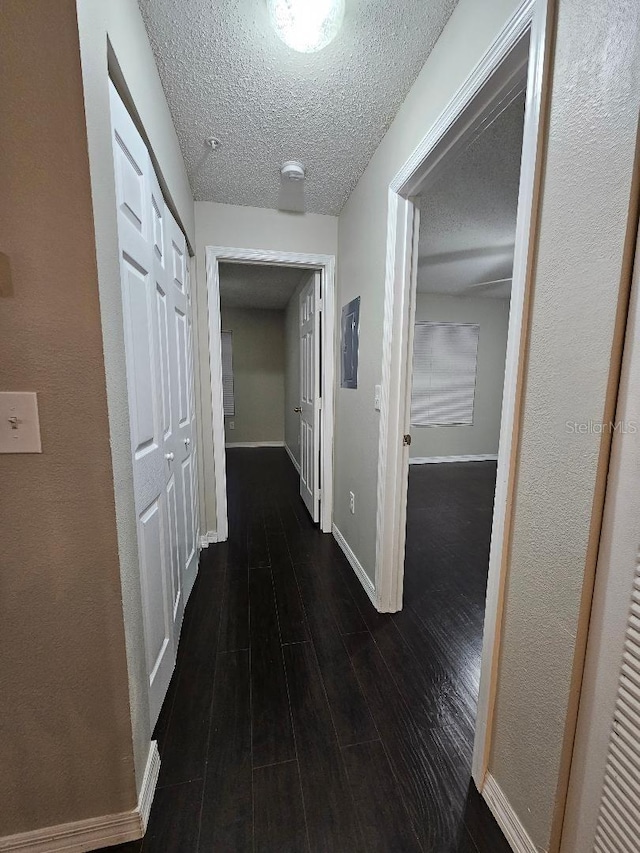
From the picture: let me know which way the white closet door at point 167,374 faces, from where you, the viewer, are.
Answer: facing to the right of the viewer

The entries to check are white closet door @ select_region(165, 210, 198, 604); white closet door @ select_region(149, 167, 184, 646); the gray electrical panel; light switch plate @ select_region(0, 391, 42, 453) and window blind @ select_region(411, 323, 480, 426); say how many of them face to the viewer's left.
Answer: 1

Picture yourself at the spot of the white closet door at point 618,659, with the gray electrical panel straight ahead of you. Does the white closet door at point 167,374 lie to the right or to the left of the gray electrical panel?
left

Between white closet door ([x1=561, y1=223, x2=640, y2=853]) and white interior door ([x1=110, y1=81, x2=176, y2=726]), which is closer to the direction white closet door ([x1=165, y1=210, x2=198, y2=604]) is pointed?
the white closet door

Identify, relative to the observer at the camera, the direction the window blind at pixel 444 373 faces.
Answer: facing the viewer

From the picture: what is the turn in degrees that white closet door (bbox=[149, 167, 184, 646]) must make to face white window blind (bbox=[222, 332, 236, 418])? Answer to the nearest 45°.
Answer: approximately 90° to its left

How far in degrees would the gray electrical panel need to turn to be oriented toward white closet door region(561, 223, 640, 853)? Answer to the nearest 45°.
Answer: approximately 90° to its left

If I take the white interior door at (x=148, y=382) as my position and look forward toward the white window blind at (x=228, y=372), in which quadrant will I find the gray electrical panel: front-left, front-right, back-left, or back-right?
front-right

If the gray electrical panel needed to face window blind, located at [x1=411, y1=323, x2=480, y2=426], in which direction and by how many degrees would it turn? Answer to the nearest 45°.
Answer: approximately 135° to its right

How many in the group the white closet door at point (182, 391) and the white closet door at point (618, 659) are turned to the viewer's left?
1

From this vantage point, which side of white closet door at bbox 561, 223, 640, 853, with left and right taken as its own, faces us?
left

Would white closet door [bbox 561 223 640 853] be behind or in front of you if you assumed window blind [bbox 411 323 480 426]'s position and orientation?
in front

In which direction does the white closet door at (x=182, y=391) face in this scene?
to the viewer's right

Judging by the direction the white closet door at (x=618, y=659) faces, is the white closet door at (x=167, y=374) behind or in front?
in front

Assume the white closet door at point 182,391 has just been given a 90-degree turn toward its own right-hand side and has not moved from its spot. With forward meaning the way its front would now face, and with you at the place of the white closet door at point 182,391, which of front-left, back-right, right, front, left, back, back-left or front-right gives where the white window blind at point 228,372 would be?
back

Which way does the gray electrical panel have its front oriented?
to the viewer's left
